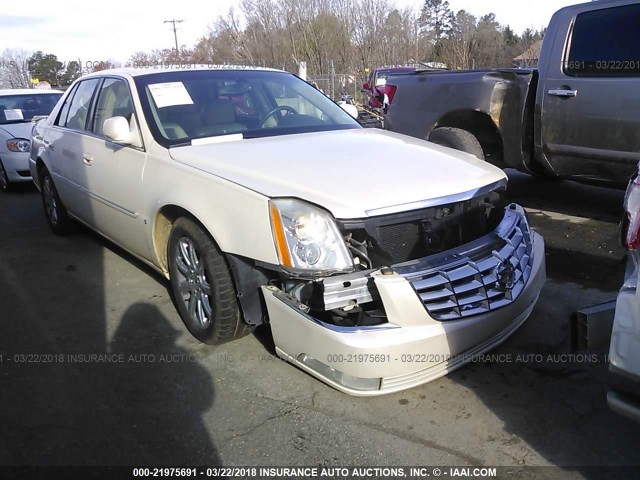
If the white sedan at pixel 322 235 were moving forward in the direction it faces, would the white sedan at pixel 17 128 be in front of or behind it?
behind

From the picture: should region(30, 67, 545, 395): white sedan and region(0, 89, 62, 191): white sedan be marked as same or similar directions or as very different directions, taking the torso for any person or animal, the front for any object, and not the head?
same or similar directions

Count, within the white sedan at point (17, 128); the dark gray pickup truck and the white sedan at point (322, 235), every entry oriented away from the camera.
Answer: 0

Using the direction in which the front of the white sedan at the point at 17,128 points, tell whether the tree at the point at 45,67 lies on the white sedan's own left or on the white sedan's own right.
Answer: on the white sedan's own left

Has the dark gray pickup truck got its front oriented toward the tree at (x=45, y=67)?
no

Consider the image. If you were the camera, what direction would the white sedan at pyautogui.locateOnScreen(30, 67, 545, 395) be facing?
facing the viewer and to the right of the viewer

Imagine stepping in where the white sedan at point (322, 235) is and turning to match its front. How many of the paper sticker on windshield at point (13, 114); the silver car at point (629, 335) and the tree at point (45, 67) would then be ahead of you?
1

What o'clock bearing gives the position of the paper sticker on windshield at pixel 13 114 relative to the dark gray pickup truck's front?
The paper sticker on windshield is roughly at 5 o'clock from the dark gray pickup truck.

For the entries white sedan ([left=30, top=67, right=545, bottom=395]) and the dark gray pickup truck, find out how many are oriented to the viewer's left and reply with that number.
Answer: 0

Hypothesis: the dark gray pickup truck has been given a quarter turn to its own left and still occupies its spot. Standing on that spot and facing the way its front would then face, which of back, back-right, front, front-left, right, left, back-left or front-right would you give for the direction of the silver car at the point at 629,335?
back-right

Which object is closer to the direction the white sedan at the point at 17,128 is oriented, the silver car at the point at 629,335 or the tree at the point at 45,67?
the silver car

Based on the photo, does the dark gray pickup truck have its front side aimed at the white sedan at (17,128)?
no

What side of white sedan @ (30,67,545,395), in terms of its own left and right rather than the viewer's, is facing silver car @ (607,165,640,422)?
front

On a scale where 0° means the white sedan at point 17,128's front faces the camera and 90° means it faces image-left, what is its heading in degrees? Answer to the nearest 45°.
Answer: approximately 315°
